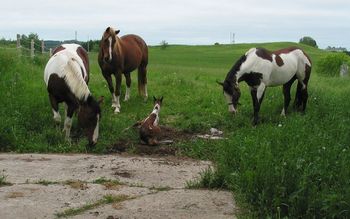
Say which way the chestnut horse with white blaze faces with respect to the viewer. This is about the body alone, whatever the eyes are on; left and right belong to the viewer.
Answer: facing the viewer and to the left of the viewer

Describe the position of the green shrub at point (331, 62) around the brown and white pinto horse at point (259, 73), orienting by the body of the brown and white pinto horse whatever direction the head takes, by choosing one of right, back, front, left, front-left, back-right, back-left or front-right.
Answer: back-right

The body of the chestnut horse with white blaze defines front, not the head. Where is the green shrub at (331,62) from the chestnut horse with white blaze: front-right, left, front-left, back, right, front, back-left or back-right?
back

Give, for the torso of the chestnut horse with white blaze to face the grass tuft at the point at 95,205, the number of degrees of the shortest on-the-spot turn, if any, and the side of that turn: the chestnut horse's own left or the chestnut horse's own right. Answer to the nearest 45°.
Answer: approximately 45° to the chestnut horse's own left

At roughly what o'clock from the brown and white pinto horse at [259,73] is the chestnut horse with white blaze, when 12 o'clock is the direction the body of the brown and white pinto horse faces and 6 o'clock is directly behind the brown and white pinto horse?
The chestnut horse with white blaze is roughly at 2 o'clock from the brown and white pinto horse.

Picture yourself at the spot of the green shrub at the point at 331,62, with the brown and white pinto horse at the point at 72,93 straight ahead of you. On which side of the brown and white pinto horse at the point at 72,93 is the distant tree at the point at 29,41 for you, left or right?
right

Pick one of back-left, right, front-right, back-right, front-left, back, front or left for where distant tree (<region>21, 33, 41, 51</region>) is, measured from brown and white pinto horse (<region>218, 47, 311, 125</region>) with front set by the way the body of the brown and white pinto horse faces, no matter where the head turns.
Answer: right

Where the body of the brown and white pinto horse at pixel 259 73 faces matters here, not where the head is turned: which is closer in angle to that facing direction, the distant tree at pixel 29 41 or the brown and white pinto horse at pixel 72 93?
the brown and white pinto horse

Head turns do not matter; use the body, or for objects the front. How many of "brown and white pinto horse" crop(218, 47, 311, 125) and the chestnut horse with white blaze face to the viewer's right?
0

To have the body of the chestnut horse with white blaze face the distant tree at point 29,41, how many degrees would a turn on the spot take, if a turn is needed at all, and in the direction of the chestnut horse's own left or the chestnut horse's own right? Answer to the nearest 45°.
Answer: approximately 135° to the chestnut horse's own right

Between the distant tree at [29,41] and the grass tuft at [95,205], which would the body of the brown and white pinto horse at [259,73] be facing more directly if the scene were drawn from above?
the grass tuft

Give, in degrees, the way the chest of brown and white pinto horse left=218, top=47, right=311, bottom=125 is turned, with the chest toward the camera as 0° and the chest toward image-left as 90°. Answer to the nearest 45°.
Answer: approximately 45°

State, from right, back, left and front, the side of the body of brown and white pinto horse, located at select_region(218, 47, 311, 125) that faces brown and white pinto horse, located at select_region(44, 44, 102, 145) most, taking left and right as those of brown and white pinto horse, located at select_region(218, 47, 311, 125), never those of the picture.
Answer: front
